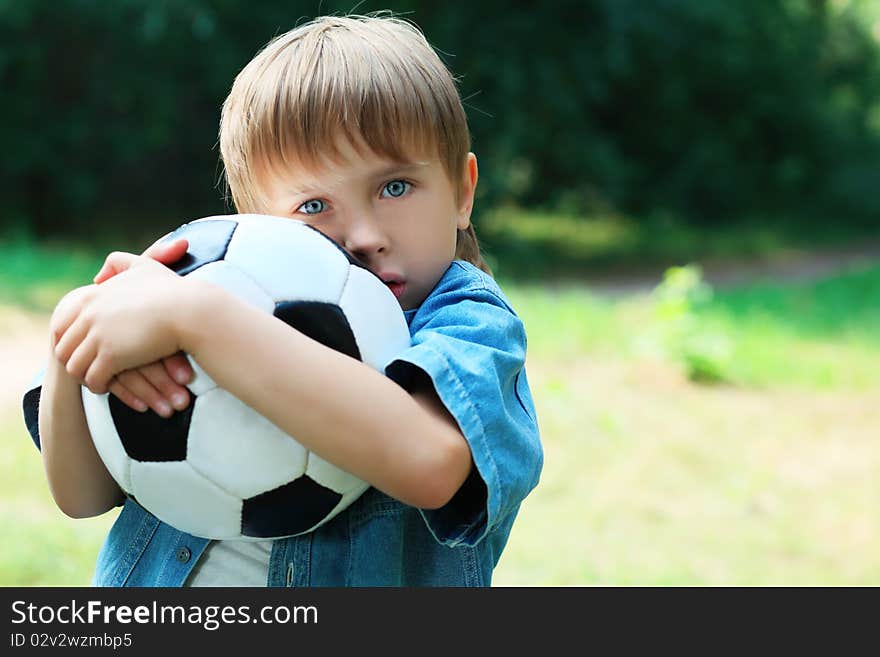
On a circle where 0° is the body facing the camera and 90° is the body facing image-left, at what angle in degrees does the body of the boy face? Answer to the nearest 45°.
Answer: approximately 45°
